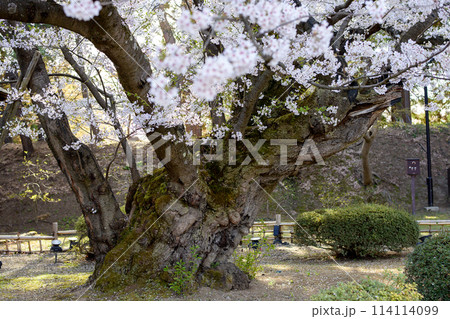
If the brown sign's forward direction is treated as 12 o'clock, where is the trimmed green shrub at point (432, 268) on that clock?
The trimmed green shrub is roughly at 12 o'clock from the brown sign.

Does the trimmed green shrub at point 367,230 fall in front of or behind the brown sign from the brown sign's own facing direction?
in front

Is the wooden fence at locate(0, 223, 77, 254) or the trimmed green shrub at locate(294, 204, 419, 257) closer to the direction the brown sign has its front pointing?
the trimmed green shrub

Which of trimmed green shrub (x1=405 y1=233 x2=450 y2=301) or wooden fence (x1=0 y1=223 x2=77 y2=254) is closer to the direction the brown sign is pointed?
the trimmed green shrub

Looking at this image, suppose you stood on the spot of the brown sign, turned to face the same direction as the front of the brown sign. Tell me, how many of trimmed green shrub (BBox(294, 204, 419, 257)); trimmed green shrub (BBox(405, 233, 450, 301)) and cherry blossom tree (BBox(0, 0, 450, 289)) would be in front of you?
3

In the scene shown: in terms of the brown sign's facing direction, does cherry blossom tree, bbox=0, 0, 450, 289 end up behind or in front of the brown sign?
in front

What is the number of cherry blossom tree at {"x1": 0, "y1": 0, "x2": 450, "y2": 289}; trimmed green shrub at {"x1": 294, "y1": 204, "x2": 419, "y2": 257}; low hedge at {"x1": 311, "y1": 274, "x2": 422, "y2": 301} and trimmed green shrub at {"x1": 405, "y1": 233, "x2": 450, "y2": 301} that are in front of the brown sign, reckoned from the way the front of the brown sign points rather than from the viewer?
4

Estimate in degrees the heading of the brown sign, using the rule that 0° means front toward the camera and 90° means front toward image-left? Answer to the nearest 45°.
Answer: approximately 0°

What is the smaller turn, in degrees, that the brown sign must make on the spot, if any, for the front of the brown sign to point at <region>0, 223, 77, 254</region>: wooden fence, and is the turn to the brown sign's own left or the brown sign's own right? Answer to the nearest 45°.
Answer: approximately 45° to the brown sign's own right

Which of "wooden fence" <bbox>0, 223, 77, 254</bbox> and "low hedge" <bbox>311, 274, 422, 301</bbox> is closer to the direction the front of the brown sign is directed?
the low hedge
